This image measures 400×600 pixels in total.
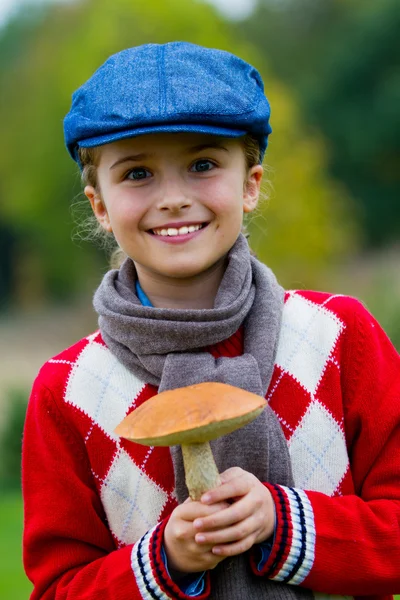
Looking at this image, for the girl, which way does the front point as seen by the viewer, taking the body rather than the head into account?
toward the camera

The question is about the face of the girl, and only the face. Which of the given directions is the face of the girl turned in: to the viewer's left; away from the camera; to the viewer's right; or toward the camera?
toward the camera
